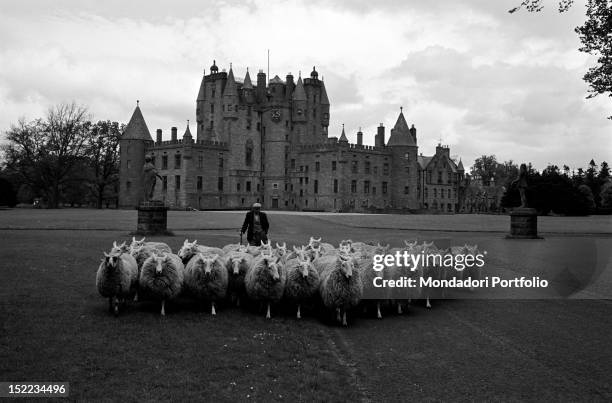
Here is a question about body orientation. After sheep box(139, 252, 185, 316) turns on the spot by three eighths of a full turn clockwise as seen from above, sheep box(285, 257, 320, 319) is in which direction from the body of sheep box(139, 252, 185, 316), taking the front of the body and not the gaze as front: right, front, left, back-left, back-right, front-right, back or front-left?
back-right

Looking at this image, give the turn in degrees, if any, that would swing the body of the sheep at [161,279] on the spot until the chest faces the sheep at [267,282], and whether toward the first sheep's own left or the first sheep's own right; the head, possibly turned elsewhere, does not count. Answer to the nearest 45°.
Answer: approximately 90° to the first sheep's own left

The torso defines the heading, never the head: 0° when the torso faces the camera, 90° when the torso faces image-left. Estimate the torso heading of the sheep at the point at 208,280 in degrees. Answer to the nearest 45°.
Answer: approximately 0°

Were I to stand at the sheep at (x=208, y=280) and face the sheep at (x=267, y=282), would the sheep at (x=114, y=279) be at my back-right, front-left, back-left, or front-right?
back-right

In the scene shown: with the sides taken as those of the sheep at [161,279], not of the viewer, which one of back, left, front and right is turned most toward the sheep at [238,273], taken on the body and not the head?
left

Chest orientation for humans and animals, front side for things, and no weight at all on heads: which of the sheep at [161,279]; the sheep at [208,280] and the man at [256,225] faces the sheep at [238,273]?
the man

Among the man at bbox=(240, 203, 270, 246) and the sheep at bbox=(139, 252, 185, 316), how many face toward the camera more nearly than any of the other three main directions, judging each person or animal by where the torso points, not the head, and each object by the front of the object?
2

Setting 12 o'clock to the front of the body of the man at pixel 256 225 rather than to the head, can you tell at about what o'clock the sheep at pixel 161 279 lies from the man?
The sheep is roughly at 1 o'clock from the man.

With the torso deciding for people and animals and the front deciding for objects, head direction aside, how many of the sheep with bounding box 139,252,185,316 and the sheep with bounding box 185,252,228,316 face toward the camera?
2

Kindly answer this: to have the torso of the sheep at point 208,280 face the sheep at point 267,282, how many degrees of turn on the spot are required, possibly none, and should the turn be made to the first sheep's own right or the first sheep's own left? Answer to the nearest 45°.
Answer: approximately 90° to the first sheep's own left

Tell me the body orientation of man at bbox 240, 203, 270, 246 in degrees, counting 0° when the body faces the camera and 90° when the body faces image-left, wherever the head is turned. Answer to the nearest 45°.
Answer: approximately 0°

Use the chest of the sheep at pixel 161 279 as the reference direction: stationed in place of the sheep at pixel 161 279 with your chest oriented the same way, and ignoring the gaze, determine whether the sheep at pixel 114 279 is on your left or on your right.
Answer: on your right

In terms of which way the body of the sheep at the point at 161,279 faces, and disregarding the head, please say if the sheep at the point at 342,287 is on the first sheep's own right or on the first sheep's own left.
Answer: on the first sheep's own left
